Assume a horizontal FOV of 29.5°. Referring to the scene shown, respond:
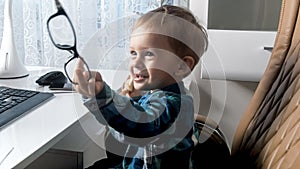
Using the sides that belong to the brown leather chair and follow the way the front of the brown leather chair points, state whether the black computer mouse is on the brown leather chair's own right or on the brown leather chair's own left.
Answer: on the brown leather chair's own right

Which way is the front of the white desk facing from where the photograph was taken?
facing the viewer and to the right of the viewer

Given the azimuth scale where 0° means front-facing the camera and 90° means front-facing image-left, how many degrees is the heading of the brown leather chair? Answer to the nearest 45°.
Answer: approximately 45°

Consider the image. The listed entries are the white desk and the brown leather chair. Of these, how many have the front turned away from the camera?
0
